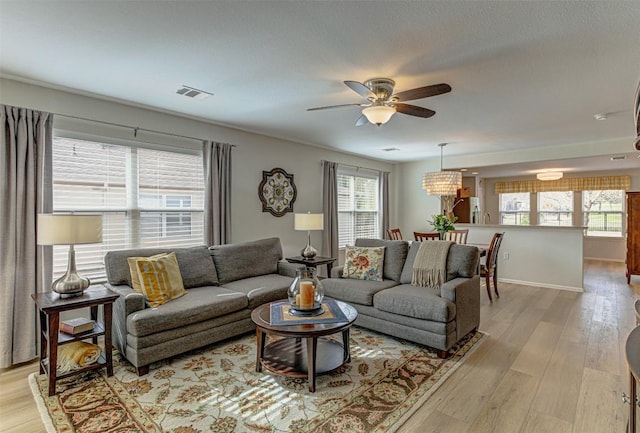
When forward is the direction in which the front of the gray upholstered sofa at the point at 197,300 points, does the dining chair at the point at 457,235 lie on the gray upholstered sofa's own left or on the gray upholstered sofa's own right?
on the gray upholstered sofa's own left

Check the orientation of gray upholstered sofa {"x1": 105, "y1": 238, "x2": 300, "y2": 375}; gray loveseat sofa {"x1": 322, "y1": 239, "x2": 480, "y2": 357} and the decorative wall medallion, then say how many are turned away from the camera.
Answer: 0

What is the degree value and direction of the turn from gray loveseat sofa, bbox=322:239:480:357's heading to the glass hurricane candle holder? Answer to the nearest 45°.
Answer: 0° — it already faces it

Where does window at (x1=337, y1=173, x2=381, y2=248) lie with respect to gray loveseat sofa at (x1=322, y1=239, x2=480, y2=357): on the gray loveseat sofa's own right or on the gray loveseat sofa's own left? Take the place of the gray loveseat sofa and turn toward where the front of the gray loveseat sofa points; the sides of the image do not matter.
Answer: on the gray loveseat sofa's own right

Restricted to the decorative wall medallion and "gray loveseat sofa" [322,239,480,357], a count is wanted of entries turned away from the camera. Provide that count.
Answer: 0

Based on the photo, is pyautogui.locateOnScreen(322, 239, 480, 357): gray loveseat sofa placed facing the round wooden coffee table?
yes

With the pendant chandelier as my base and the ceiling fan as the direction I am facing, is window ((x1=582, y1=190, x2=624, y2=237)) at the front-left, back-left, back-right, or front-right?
back-left

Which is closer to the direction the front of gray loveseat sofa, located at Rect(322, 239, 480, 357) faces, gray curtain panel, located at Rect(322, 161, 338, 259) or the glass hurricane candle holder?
the glass hurricane candle holder

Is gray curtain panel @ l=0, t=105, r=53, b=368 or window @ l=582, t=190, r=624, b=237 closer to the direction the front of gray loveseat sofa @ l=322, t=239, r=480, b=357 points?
the gray curtain panel

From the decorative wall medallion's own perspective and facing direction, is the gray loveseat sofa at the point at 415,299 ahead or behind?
ahead

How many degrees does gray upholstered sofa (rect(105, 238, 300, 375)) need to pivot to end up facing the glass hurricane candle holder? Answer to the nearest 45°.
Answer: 0° — it already faces it

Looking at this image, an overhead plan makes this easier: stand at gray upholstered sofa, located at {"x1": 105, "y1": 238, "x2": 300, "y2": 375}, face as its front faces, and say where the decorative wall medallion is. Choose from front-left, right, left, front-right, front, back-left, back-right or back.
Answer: left

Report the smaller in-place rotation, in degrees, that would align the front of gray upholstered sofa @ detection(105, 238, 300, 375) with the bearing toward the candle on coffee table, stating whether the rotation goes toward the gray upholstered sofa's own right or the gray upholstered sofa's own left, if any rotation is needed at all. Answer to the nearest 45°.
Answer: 0° — it already faces it

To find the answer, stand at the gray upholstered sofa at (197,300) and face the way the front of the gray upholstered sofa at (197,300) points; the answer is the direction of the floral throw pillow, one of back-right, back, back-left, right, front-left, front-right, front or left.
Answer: front-left

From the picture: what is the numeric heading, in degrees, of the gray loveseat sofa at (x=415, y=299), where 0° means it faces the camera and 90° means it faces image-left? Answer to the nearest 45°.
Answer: approximately 45°

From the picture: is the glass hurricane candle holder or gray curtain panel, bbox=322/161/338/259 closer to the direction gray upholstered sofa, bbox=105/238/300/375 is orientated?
the glass hurricane candle holder

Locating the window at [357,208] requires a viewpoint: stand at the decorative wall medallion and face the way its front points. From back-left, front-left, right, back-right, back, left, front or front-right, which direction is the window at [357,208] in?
left

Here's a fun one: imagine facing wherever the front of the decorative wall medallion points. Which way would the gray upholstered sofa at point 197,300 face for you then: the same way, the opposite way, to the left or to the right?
the same way

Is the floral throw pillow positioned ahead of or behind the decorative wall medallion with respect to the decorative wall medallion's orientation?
ahead

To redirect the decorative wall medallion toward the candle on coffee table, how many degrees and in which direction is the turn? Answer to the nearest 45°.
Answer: approximately 45° to its right

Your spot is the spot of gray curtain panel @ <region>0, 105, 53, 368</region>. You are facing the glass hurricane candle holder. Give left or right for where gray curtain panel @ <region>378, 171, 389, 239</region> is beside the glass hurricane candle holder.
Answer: left
